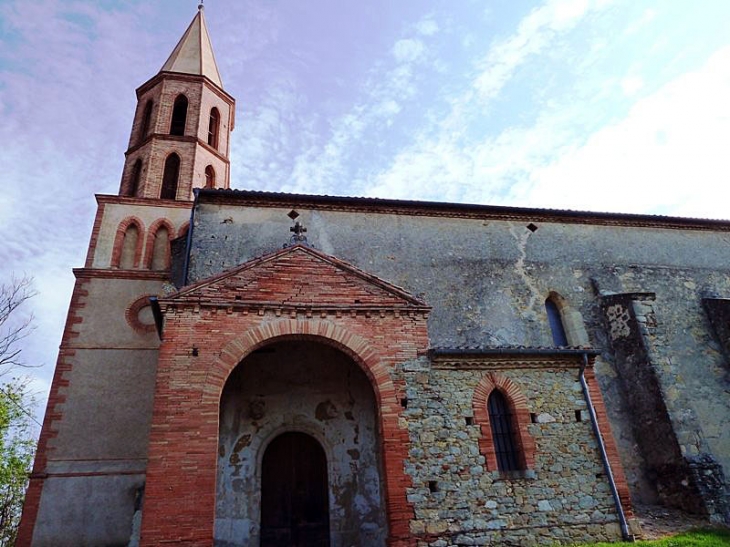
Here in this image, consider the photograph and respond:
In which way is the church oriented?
toward the camera
